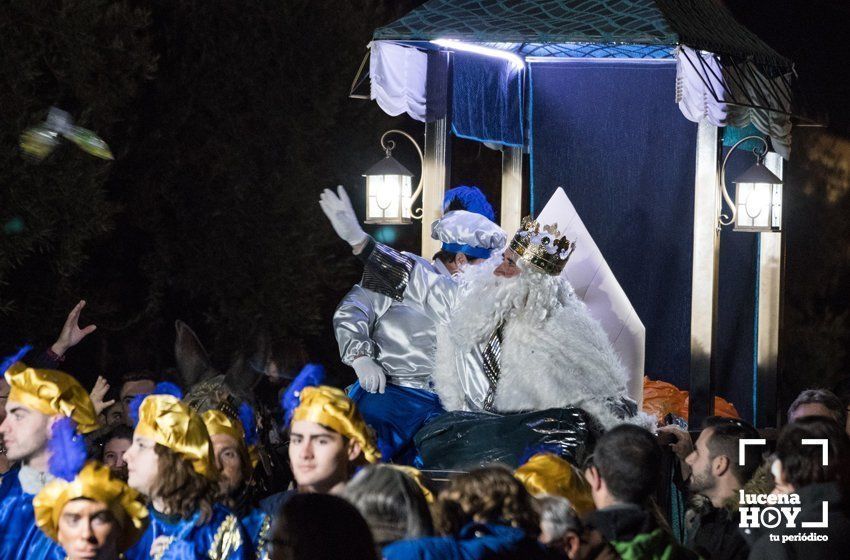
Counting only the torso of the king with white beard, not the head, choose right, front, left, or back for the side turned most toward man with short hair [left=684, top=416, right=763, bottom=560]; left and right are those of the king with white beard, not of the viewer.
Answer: left

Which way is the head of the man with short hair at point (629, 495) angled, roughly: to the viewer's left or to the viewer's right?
to the viewer's left

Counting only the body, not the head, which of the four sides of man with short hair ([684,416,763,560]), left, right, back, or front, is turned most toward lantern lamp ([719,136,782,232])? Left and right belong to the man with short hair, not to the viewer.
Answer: right

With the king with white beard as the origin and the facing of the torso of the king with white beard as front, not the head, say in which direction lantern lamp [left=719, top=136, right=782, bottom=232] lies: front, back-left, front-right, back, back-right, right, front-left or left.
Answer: back

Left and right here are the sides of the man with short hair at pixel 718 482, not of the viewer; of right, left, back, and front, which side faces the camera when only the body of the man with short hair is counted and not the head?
left

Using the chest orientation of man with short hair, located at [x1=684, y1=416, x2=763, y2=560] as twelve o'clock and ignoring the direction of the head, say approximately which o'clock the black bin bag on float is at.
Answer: The black bin bag on float is roughly at 1 o'clock from the man with short hair.

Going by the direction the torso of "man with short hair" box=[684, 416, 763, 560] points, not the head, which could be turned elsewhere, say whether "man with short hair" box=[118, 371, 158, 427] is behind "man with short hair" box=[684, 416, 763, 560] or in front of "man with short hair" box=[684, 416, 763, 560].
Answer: in front

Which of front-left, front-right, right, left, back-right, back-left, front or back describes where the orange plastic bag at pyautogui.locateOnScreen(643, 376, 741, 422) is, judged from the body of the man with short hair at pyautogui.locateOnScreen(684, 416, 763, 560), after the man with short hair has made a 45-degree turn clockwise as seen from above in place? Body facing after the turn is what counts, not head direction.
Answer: front-right

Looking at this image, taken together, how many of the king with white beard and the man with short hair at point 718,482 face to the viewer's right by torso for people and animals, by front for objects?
0

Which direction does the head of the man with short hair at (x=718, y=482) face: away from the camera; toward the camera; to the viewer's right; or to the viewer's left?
to the viewer's left
